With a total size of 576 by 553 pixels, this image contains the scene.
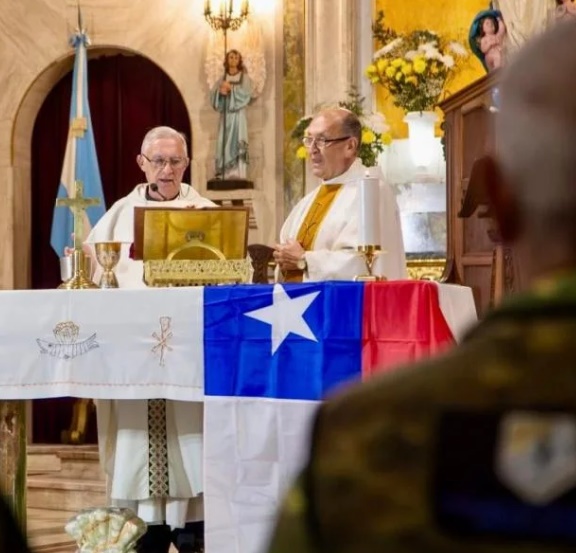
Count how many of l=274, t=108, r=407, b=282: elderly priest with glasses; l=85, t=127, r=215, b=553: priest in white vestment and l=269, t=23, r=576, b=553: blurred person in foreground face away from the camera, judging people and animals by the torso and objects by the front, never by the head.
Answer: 1

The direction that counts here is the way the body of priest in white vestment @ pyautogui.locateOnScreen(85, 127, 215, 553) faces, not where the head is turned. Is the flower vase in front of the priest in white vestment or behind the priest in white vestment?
behind

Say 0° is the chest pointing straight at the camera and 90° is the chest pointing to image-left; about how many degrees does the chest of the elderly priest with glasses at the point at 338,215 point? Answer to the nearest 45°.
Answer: approximately 45°

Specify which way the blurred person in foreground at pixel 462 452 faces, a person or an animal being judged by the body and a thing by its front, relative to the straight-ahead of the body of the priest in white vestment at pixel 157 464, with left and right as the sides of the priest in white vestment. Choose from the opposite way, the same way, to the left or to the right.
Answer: the opposite way

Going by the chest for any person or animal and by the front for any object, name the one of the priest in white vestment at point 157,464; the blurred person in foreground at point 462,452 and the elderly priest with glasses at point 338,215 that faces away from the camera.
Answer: the blurred person in foreground

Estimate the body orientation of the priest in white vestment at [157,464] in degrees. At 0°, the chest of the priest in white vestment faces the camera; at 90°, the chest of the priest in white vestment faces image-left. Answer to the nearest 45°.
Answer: approximately 0°

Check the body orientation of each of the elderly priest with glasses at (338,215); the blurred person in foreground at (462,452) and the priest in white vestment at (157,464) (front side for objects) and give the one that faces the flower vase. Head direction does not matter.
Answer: the blurred person in foreground

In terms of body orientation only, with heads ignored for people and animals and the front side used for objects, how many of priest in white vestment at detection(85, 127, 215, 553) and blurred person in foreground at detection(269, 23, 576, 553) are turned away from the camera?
1

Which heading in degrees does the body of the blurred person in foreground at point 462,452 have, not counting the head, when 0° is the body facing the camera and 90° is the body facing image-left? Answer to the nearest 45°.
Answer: approximately 180°

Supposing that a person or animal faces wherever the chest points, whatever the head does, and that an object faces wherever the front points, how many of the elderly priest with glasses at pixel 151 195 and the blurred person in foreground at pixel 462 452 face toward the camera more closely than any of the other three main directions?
1

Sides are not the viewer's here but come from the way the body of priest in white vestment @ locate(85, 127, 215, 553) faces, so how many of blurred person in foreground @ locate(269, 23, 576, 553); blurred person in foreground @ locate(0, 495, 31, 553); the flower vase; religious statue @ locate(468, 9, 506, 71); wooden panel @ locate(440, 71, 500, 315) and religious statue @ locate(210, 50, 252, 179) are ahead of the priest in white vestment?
2

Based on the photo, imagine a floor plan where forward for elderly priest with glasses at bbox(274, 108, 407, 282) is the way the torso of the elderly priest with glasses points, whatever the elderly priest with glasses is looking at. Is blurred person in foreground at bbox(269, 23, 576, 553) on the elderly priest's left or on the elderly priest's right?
on the elderly priest's left

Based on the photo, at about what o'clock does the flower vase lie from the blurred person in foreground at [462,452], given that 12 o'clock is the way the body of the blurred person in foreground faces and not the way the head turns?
The flower vase is roughly at 12 o'clock from the blurred person in foreground.

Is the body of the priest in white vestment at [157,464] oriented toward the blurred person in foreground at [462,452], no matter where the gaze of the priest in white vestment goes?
yes
